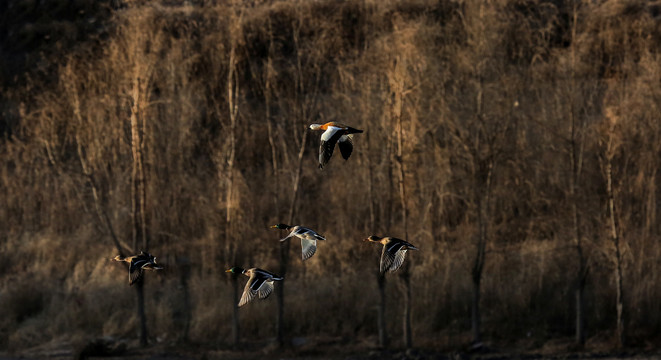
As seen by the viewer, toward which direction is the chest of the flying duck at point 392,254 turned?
to the viewer's left

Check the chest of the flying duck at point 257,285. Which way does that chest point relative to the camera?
to the viewer's left

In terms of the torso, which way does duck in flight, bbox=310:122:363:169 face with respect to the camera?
to the viewer's left

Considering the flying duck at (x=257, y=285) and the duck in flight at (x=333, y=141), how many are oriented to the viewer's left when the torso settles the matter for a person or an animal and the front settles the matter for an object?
2

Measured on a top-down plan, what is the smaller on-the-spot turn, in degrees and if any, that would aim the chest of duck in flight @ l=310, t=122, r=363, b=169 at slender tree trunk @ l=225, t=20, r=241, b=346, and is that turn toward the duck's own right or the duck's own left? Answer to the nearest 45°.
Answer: approximately 90° to the duck's own right

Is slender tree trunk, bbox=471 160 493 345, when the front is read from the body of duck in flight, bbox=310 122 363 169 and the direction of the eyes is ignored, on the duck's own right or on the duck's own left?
on the duck's own right

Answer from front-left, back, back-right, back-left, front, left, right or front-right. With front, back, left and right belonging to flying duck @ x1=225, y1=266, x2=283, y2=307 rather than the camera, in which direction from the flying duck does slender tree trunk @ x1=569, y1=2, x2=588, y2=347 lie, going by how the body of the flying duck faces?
back-right

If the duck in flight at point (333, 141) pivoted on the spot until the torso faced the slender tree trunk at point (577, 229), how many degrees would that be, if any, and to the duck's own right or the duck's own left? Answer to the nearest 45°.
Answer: approximately 135° to the duck's own right

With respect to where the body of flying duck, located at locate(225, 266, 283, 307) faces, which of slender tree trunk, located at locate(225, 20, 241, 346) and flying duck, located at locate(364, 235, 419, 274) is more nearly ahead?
the slender tree trunk

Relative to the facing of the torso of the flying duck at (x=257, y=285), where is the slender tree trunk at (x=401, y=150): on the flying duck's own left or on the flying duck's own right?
on the flying duck's own right
